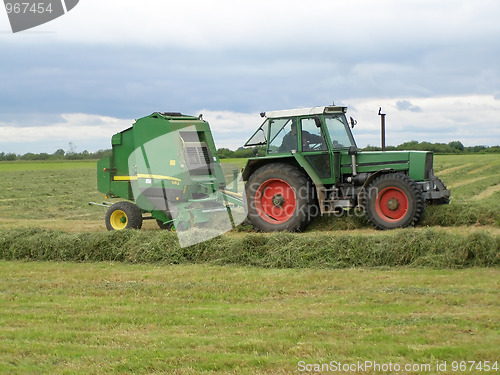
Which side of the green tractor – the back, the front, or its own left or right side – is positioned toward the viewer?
right
